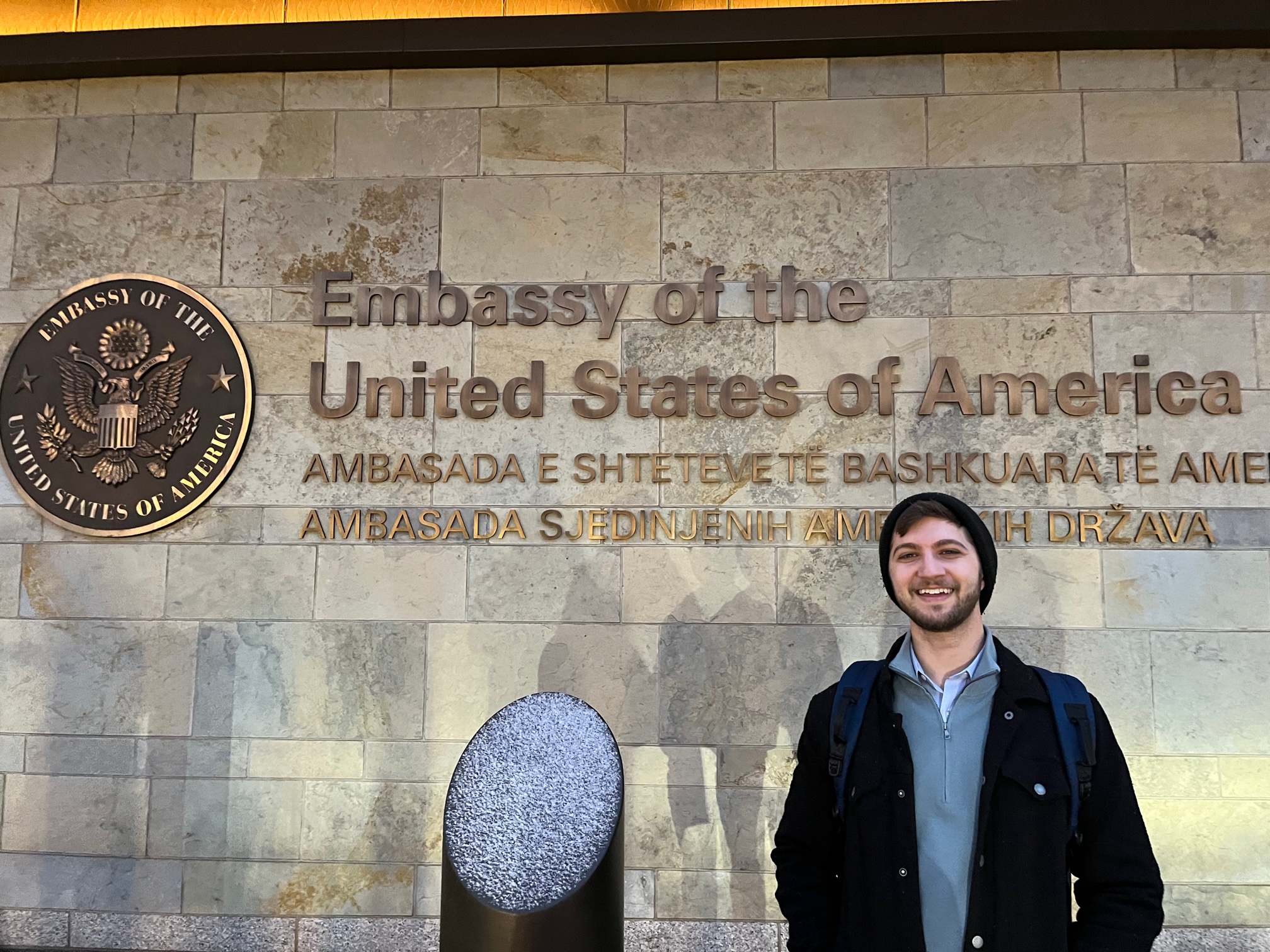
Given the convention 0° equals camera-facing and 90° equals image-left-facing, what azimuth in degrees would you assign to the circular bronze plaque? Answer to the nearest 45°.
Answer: approximately 0°

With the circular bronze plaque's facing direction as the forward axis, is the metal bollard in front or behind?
in front

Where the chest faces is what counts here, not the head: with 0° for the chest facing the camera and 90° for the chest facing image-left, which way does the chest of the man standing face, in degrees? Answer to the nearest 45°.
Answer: approximately 0°

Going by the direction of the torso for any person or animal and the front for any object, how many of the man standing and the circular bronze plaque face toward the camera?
2

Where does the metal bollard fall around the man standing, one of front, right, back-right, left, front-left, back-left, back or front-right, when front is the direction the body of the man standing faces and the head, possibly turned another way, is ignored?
right

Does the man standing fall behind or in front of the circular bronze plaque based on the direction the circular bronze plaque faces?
in front
